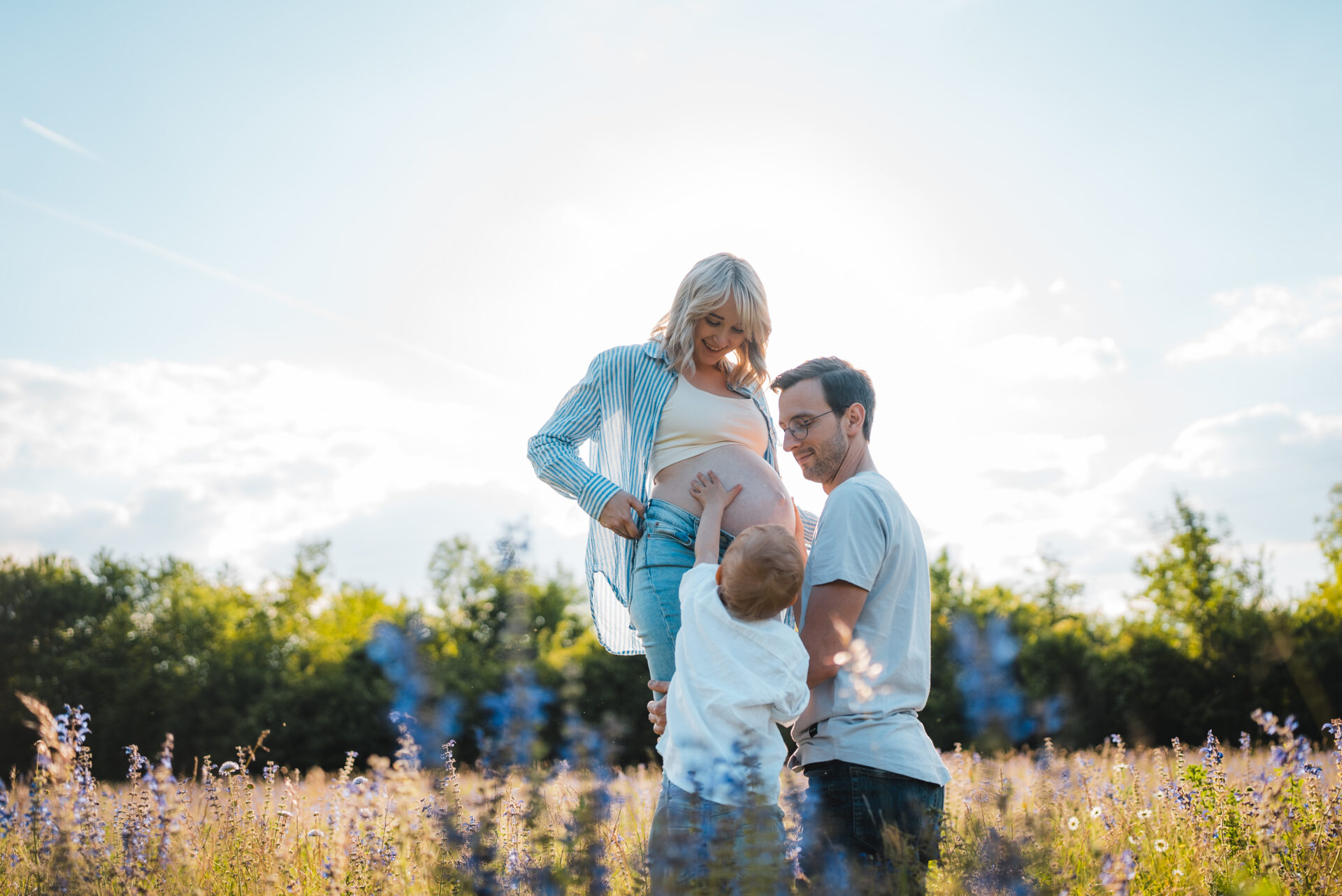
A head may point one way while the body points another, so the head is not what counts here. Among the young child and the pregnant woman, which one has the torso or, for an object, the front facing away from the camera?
the young child

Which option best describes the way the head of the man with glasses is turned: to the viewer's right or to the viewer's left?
to the viewer's left

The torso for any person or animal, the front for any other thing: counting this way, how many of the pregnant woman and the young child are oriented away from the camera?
1

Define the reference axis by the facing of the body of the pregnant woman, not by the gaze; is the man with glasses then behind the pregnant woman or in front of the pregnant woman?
in front

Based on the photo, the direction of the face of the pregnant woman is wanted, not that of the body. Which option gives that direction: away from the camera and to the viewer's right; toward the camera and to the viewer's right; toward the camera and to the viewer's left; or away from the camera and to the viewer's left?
toward the camera and to the viewer's right

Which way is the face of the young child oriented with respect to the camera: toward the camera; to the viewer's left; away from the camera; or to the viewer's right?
away from the camera

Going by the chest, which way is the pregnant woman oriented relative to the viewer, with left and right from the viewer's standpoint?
facing the viewer and to the right of the viewer

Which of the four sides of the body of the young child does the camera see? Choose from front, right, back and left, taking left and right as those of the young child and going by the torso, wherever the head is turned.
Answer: back
